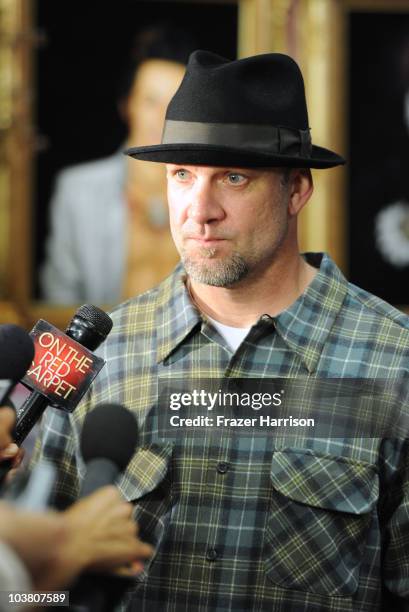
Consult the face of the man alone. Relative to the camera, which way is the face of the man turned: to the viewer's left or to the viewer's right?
to the viewer's left
